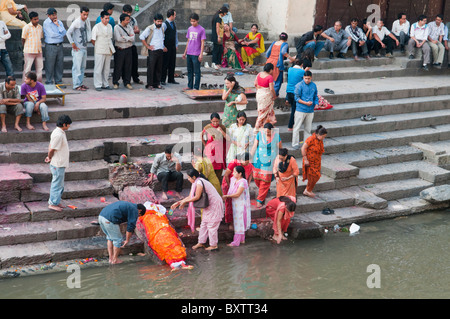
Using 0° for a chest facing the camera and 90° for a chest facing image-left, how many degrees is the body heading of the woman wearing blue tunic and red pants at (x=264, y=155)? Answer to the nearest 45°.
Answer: approximately 0°

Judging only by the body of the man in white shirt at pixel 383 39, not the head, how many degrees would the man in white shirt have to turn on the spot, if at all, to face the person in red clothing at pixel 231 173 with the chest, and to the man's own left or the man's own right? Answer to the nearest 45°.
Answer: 0° — they already face them

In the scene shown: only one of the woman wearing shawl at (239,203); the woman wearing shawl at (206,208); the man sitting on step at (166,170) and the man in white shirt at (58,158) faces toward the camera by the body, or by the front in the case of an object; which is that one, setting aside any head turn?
the man sitting on step

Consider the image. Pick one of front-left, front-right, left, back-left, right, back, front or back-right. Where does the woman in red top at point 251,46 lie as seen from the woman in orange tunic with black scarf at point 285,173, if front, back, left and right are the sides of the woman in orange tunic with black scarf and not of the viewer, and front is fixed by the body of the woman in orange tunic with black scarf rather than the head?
back-right

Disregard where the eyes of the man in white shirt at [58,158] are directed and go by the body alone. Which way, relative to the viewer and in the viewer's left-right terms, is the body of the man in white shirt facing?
facing to the right of the viewer

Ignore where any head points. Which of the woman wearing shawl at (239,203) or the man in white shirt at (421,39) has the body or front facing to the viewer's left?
the woman wearing shawl

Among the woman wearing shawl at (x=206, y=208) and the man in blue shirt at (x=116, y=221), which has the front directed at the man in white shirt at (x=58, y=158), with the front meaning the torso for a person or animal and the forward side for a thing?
the woman wearing shawl

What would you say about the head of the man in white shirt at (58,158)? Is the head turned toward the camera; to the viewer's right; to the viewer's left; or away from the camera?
to the viewer's right
